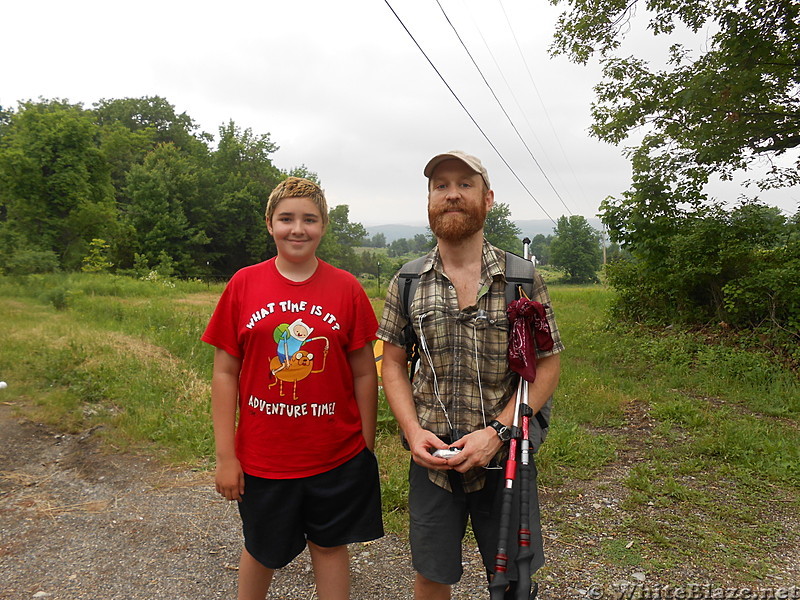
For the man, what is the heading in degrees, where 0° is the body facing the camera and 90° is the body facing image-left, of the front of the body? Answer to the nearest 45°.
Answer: approximately 0°

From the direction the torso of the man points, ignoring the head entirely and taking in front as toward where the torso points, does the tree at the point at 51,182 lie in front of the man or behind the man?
behind

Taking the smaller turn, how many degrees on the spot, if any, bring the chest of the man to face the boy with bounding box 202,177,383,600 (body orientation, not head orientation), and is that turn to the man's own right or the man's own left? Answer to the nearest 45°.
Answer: approximately 90° to the man's own right

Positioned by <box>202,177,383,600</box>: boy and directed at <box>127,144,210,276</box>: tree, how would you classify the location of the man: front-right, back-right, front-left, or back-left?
back-right

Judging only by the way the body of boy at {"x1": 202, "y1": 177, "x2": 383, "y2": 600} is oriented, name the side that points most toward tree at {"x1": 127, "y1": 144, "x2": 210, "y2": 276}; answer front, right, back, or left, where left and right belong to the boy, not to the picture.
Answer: back

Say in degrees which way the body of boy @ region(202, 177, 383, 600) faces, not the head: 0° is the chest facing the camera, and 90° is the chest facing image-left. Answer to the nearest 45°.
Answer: approximately 0°

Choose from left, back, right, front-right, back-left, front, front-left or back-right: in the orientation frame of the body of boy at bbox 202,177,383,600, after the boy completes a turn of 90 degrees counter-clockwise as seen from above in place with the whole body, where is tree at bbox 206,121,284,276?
left

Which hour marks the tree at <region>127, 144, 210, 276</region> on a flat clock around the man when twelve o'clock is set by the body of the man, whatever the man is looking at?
The tree is roughly at 5 o'clock from the man.

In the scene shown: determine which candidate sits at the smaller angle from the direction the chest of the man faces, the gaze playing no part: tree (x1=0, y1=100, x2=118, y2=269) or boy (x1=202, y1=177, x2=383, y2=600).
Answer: the boy

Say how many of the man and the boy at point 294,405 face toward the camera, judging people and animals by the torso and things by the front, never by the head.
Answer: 2
